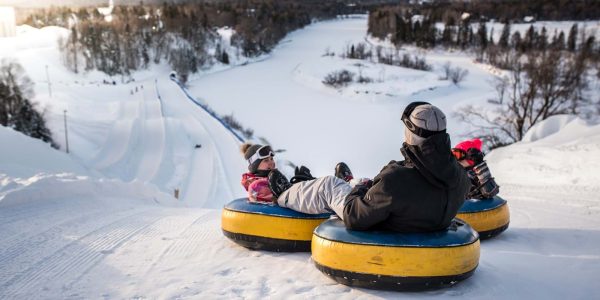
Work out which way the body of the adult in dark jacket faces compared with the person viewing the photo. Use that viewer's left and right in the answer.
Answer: facing away from the viewer and to the left of the viewer

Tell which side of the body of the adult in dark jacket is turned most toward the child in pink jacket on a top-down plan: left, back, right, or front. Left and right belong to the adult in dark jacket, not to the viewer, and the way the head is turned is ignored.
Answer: front
